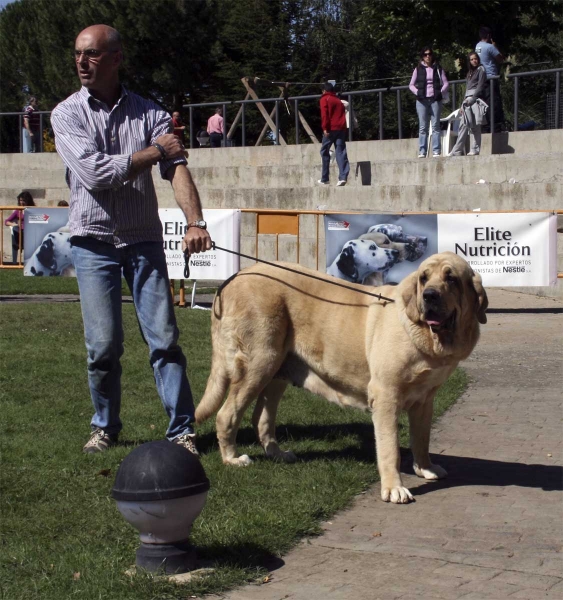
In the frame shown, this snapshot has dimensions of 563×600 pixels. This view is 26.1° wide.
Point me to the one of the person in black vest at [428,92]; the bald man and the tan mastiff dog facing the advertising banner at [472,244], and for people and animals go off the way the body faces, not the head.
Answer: the person in black vest

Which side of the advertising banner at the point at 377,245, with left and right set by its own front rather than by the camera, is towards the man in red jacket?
back

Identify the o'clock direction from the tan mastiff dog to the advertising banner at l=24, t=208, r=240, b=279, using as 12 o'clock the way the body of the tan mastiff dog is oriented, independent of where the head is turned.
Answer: The advertising banner is roughly at 7 o'clock from the tan mastiff dog.

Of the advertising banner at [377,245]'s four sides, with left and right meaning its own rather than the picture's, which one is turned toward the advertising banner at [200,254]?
right

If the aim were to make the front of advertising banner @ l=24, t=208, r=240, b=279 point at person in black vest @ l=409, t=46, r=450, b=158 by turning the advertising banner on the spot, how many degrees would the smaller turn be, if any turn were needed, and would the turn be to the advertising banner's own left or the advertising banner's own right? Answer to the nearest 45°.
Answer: approximately 135° to the advertising banner's own left

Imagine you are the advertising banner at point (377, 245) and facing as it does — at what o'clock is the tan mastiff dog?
The tan mastiff dog is roughly at 12 o'clock from the advertising banner.

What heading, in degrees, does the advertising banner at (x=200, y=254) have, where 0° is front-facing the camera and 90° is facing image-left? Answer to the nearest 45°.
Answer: approximately 0°
